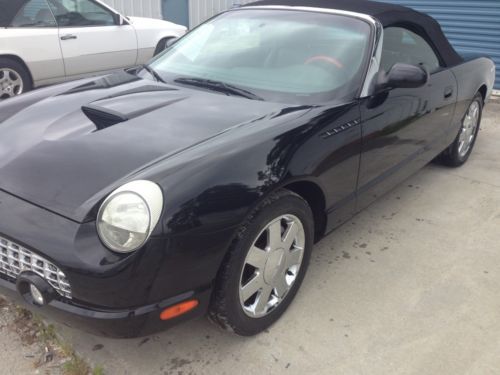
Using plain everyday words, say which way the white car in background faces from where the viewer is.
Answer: facing away from the viewer and to the right of the viewer

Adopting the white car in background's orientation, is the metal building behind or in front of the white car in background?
in front

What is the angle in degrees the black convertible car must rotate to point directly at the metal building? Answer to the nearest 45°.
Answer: approximately 180°

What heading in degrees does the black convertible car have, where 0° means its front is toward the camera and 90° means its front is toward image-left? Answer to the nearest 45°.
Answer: approximately 45°
